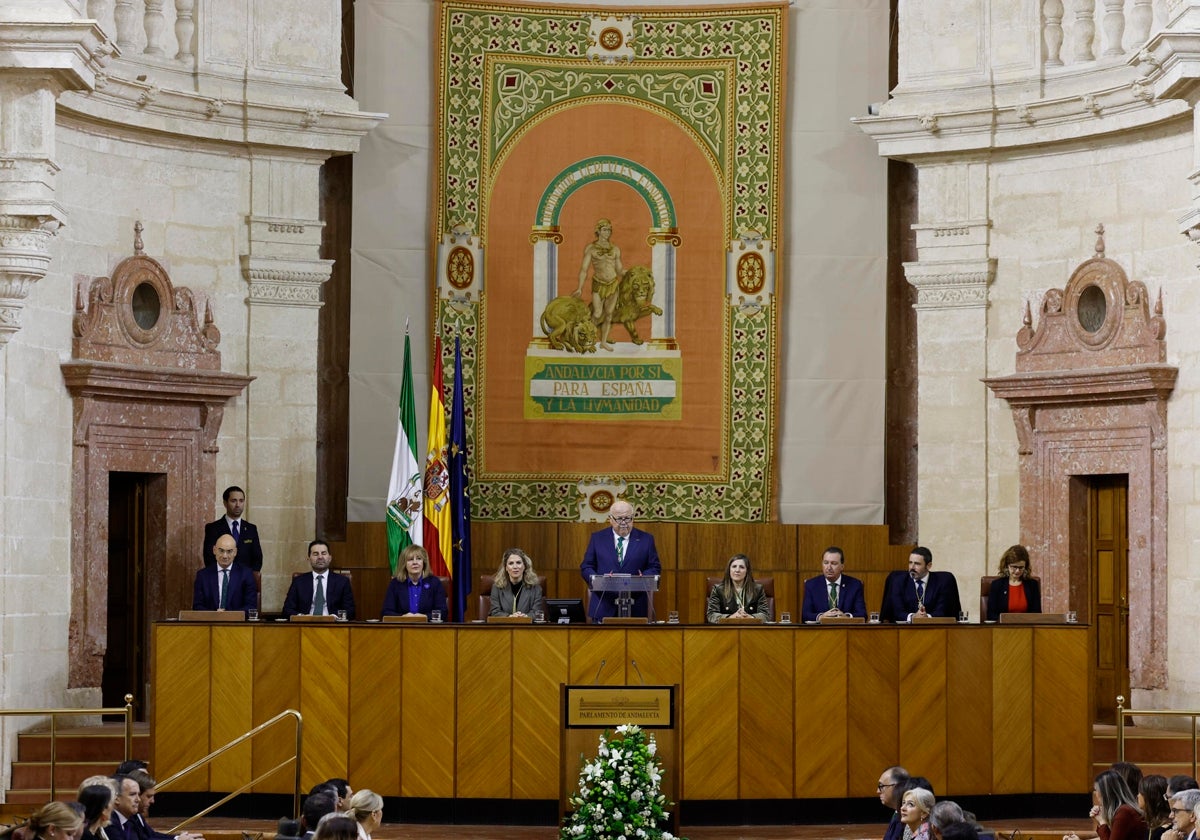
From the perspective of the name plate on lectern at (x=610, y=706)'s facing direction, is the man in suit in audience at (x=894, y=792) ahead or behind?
ahead

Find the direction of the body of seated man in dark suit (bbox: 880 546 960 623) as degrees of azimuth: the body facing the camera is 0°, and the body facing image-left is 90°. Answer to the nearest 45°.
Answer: approximately 0°

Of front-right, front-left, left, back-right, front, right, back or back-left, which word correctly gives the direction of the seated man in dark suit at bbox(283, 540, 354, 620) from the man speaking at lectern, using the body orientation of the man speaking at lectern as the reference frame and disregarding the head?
right

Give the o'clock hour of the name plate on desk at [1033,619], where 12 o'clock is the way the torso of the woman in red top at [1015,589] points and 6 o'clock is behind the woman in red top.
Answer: The name plate on desk is roughly at 12 o'clock from the woman in red top.

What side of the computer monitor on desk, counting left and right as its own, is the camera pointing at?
back

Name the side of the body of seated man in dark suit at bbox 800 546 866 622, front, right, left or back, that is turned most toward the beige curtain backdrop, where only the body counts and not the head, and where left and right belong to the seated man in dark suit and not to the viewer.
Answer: back

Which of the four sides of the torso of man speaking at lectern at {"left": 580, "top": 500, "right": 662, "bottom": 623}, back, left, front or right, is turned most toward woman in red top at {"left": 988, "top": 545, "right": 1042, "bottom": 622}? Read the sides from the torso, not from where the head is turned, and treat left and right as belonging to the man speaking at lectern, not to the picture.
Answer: left

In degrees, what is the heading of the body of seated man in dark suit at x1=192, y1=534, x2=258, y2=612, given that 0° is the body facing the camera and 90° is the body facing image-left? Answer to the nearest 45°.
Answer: approximately 0°

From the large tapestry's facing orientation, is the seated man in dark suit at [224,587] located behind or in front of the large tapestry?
in front

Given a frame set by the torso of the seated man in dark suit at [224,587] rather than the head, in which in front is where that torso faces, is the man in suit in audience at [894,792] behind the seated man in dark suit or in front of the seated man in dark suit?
in front

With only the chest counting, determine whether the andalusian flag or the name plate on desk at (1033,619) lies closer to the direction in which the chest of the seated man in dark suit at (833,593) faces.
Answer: the name plate on desk
